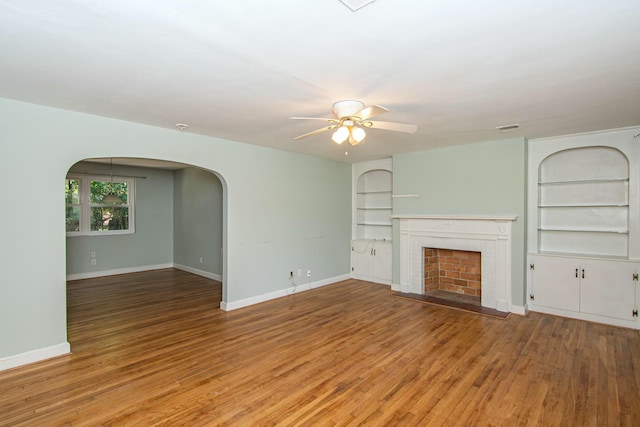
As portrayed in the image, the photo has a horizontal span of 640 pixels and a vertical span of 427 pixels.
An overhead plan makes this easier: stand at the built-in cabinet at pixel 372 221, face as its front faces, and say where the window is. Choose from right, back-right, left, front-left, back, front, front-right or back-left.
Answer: front-right

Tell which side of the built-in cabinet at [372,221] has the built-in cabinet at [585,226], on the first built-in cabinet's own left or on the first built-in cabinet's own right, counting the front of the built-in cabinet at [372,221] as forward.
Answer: on the first built-in cabinet's own left

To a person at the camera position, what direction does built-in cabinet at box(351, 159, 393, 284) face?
facing the viewer and to the left of the viewer

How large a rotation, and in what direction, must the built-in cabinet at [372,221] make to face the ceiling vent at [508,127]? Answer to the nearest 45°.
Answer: approximately 90° to its left

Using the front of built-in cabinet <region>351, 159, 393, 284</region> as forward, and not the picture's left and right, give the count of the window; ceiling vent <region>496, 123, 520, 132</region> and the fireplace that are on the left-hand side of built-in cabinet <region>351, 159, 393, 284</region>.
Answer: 2

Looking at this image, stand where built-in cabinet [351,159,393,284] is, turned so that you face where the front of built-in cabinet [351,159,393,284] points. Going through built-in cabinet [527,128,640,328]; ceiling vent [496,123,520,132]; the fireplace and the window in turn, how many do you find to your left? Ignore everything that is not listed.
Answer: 3

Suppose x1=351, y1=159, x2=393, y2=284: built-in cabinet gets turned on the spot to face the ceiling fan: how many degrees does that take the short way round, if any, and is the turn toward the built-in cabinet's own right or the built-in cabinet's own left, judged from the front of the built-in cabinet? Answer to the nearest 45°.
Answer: approximately 45° to the built-in cabinet's own left

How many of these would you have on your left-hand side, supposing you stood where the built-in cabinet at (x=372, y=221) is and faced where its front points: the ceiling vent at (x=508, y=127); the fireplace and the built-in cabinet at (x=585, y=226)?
3

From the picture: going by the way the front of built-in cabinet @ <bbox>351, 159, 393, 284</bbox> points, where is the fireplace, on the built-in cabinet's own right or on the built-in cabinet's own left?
on the built-in cabinet's own left
